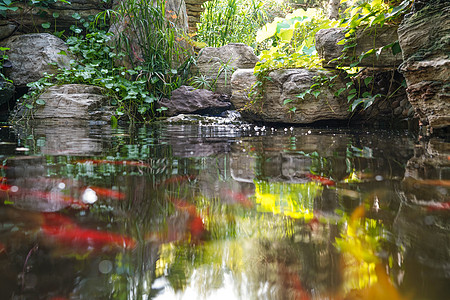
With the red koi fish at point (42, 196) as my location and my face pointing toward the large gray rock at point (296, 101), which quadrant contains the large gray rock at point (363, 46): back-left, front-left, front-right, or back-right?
front-right

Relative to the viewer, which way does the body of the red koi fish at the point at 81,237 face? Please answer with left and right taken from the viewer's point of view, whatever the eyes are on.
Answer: facing to the left of the viewer
